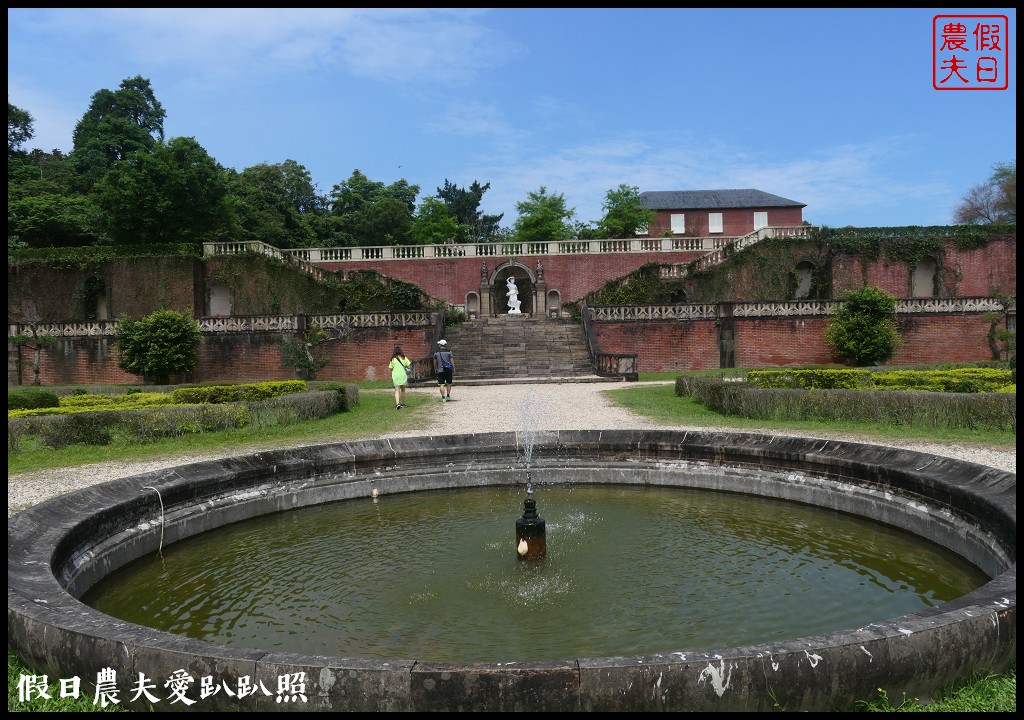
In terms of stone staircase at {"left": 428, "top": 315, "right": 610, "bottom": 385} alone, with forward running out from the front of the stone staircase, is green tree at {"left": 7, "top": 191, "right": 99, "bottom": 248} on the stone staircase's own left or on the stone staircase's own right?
on the stone staircase's own right

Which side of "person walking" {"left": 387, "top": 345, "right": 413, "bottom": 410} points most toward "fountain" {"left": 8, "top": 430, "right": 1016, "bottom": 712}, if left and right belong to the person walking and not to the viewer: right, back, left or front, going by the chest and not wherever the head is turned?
back

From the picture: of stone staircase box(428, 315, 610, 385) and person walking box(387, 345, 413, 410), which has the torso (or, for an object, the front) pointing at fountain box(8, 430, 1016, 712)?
the stone staircase

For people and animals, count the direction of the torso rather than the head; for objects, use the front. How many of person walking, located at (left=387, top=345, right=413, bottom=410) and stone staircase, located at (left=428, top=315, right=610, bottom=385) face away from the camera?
1

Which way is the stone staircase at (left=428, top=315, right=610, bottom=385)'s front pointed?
toward the camera

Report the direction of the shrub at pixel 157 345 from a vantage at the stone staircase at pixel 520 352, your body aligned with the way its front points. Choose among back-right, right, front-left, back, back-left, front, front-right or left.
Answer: right

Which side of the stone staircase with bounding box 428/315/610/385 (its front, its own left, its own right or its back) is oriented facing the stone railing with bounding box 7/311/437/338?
right

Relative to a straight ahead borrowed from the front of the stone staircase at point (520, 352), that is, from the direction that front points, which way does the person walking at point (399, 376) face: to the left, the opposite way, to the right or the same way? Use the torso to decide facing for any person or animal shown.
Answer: the opposite way

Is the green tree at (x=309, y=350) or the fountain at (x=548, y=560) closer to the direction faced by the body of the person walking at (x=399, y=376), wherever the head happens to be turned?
the green tree

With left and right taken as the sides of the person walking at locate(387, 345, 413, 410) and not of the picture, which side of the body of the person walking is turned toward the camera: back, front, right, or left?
back

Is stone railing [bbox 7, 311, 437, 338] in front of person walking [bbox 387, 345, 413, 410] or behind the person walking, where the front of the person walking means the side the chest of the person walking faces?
in front

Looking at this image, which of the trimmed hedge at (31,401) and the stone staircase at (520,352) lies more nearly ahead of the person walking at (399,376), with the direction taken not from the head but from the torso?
the stone staircase

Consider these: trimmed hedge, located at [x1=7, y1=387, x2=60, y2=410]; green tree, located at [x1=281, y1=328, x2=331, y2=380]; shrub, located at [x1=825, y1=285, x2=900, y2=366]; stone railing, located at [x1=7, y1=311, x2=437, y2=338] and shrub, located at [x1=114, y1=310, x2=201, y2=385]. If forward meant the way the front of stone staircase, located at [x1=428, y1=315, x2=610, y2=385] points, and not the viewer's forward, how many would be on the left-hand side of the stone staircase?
1

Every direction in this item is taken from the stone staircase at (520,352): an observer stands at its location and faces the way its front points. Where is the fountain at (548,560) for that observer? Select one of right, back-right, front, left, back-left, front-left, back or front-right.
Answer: front

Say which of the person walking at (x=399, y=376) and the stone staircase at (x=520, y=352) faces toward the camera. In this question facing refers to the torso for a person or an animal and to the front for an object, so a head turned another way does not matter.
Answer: the stone staircase

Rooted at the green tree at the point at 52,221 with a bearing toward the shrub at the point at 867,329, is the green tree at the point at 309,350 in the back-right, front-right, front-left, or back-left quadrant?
front-right

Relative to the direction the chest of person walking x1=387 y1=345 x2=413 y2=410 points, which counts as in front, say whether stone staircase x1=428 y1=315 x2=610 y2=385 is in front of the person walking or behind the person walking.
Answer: in front

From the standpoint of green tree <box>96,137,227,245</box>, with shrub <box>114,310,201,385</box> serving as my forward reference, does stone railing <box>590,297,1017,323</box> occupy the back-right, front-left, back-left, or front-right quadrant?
front-left
